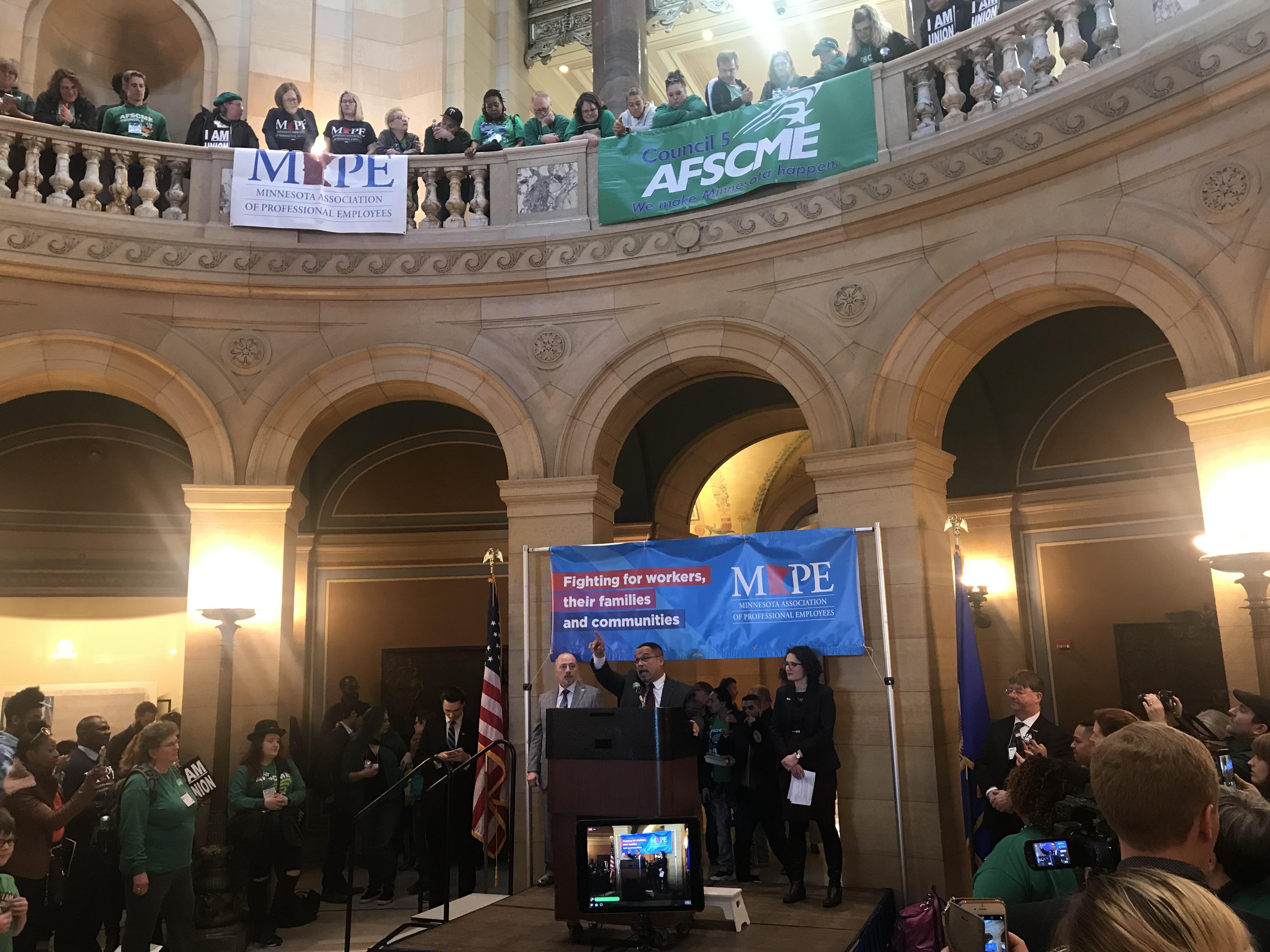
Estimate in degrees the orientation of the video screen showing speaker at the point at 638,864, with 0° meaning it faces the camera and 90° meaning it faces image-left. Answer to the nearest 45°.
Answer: approximately 0°

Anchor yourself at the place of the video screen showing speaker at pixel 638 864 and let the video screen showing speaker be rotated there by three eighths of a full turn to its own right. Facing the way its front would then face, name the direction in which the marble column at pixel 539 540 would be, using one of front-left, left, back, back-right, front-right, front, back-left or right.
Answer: front-right

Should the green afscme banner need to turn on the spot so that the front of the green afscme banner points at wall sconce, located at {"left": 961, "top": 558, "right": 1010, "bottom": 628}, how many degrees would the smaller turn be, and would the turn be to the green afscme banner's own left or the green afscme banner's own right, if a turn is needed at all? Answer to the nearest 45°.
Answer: approximately 135° to the green afscme banner's own left

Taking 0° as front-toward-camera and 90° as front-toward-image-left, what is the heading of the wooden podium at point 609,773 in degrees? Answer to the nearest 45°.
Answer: approximately 0°

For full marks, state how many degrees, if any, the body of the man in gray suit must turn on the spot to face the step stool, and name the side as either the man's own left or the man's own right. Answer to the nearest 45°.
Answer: approximately 45° to the man's own left
